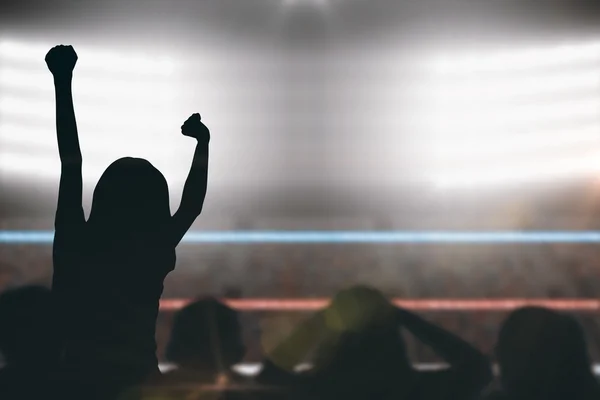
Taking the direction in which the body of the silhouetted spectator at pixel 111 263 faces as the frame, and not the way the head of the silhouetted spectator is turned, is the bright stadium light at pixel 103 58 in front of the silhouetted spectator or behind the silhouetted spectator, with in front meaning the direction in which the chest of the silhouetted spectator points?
in front

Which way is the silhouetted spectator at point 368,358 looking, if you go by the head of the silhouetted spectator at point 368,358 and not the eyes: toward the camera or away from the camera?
away from the camera

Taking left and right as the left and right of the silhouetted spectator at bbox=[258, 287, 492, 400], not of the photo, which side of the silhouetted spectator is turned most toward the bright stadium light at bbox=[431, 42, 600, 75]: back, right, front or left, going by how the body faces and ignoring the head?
front

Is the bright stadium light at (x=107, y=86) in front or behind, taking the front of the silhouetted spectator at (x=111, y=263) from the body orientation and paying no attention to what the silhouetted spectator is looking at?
in front

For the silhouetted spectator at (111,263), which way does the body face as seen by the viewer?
away from the camera

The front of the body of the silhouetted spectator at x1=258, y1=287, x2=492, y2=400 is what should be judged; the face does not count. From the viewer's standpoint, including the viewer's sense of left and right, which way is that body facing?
facing away from the viewer

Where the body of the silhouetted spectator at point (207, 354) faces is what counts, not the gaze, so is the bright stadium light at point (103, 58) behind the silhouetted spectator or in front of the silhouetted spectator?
in front

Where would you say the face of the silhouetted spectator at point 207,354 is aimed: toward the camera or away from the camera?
away from the camera

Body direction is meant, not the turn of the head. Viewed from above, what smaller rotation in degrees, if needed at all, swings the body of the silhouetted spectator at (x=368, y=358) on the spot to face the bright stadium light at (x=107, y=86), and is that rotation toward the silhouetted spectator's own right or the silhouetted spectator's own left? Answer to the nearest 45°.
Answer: approximately 45° to the silhouetted spectator's own left

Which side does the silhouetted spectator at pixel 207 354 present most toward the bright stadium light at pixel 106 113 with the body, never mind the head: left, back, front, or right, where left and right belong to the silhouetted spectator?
front

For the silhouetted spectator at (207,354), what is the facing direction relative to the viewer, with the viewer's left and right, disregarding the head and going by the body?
facing away from the viewer

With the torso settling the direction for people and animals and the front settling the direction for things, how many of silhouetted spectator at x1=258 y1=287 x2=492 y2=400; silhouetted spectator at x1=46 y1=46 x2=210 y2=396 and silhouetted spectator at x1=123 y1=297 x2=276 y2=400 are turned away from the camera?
3
